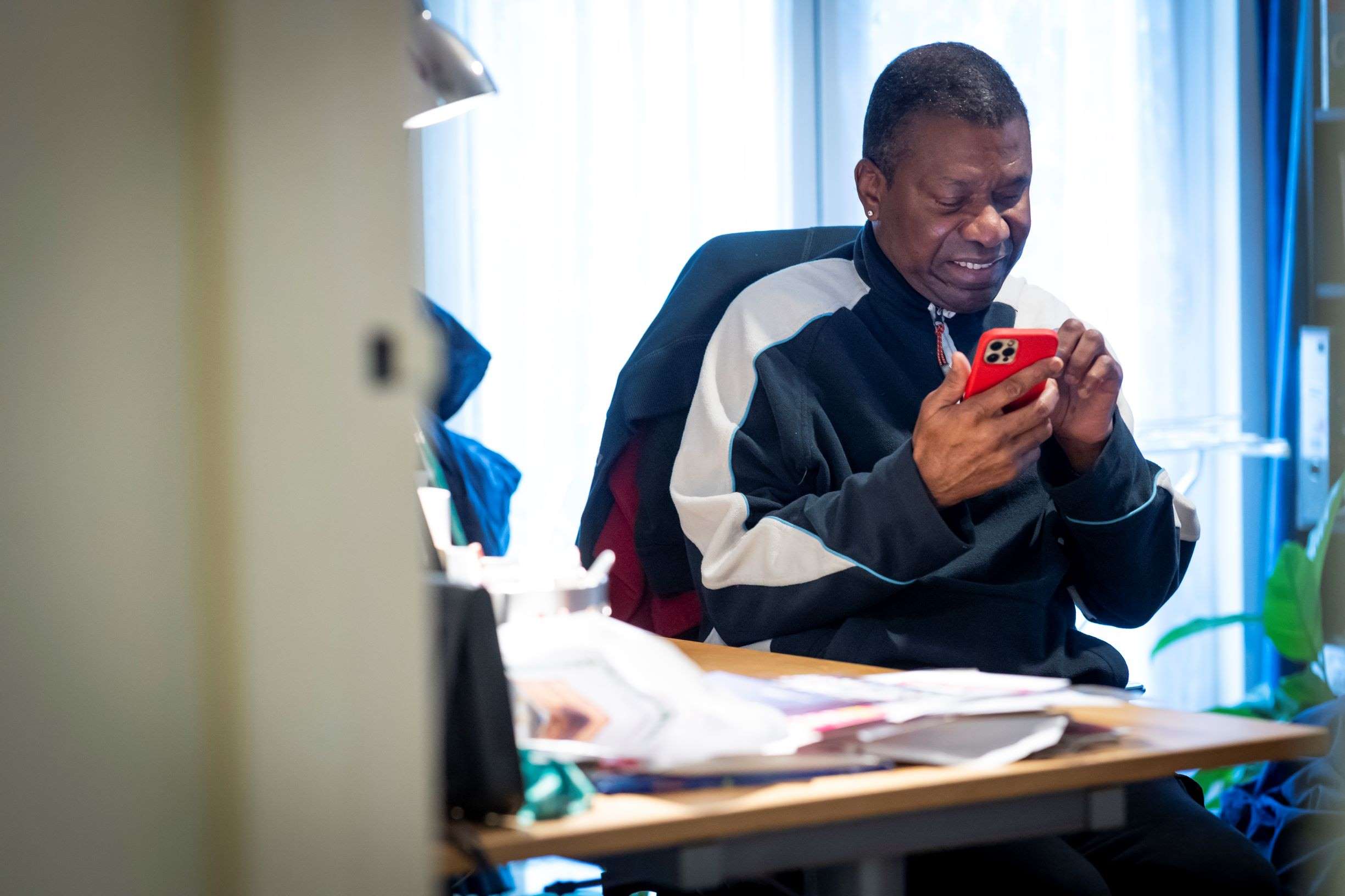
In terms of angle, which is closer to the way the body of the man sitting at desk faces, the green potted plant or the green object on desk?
the green object on desk

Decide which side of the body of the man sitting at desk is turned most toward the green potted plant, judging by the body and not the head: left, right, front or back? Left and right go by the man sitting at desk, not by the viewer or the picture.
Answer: left

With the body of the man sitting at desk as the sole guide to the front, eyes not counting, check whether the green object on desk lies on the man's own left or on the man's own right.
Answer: on the man's own right

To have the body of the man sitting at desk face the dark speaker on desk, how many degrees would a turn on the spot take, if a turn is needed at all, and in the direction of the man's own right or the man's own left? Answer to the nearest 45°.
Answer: approximately 45° to the man's own right
